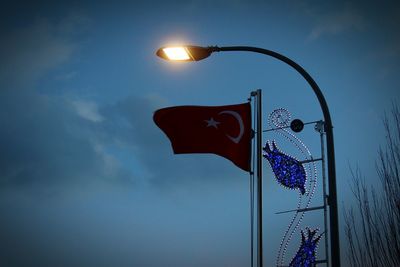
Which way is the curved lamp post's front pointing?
to the viewer's left

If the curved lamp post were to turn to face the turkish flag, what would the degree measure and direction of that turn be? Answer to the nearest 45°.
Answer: approximately 45° to its right

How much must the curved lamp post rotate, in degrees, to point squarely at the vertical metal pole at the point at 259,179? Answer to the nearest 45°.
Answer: approximately 45° to its right
